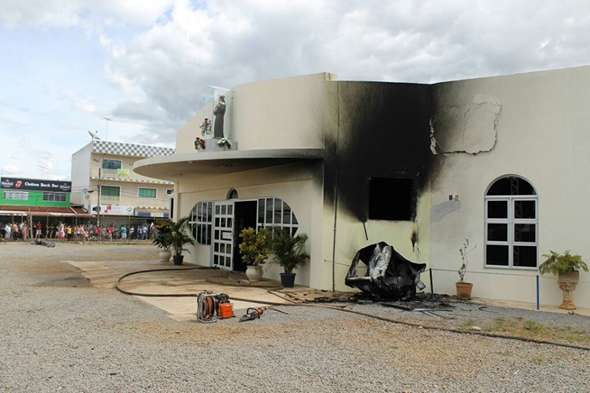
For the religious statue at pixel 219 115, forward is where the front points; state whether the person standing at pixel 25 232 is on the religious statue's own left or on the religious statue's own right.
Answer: on the religious statue's own right

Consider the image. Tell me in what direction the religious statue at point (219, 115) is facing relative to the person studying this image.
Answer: facing the viewer and to the left of the viewer

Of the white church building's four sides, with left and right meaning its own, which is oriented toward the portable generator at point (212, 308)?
front

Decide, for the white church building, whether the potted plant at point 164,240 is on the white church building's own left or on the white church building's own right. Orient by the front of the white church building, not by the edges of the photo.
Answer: on the white church building's own right

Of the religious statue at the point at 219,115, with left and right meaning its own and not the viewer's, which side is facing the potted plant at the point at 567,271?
left

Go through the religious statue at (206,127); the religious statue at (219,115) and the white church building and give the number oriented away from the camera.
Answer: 0

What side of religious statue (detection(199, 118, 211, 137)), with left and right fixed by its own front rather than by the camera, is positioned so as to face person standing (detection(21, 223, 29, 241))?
right

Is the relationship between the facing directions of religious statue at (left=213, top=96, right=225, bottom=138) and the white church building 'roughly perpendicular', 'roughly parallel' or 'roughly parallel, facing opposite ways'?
roughly parallel

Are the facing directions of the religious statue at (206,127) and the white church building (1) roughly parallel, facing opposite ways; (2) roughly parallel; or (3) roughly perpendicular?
roughly parallel

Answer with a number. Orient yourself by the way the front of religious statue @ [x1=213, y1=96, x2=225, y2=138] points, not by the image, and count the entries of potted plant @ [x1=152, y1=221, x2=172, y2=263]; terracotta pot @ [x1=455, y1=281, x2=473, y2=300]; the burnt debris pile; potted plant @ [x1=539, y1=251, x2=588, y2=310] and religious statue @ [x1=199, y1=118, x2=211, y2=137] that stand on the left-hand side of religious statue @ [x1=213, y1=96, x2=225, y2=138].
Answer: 3

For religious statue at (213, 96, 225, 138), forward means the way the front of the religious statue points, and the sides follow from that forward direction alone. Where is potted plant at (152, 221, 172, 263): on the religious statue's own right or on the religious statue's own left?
on the religious statue's own right

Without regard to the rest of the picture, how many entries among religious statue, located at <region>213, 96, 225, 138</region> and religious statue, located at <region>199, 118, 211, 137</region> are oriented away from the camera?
0
